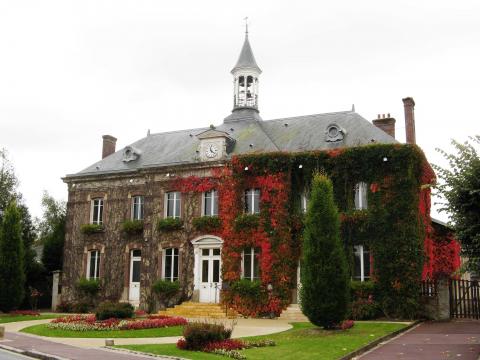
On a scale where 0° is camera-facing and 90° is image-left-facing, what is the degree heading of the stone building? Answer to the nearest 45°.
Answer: approximately 45°

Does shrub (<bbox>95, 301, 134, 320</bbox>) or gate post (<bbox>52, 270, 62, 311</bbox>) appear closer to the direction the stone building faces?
the shrub

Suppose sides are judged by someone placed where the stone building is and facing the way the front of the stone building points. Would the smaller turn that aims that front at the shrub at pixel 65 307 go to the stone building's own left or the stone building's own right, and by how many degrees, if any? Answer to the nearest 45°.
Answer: approximately 45° to the stone building's own right

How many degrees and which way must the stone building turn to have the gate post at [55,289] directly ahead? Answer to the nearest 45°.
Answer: approximately 90° to its right

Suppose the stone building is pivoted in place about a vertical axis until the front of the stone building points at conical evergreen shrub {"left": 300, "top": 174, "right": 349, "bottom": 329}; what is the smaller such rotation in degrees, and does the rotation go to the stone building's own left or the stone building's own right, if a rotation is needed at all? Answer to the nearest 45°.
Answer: approximately 90° to the stone building's own left

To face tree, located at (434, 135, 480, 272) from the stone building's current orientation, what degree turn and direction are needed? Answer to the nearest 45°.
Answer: approximately 90° to its left
